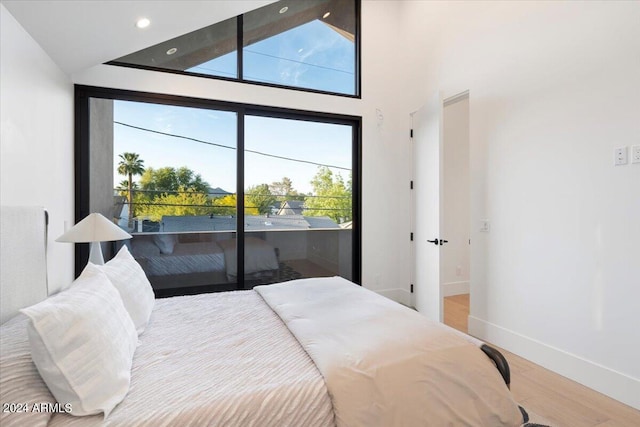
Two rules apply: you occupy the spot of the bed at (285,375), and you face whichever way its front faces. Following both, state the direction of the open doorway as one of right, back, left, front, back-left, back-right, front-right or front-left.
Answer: front-left

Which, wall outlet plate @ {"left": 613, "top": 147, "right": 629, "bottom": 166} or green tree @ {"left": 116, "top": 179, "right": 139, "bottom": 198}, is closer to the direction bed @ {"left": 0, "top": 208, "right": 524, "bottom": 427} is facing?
the wall outlet plate

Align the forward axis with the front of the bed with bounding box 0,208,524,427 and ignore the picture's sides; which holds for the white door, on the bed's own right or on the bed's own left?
on the bed's own left

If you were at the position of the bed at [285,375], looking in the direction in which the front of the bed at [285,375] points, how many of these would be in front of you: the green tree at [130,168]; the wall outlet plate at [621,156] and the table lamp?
1

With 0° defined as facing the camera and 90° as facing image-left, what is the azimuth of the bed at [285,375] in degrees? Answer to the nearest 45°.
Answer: approximately 270°

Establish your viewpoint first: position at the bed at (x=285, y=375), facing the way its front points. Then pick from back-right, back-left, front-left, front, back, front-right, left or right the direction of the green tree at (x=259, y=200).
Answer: left

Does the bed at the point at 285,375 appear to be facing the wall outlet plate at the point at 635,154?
yes

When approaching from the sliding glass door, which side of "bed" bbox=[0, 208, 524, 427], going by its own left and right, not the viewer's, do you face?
left

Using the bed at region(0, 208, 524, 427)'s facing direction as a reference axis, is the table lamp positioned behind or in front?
behind

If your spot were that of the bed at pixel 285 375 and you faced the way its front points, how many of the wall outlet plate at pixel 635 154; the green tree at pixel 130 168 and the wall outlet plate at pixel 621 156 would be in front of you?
2

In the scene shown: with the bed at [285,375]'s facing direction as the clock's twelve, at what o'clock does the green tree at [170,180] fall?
The green tree is roughly at 8 o'clock from the bed.

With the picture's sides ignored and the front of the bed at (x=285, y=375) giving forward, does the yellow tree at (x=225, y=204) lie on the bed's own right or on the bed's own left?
on the bed's own left

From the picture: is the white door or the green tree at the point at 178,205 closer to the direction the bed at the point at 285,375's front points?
the white door

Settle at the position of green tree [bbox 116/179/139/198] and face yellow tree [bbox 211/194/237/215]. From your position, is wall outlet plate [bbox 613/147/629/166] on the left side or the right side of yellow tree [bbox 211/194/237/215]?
right
